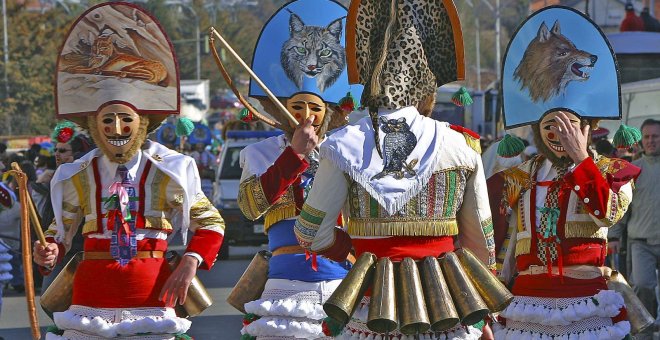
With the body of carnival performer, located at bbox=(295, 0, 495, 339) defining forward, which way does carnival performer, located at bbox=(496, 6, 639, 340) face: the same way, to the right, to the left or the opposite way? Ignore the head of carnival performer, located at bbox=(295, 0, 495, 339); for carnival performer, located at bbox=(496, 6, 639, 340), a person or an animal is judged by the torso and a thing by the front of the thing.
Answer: the opposite way

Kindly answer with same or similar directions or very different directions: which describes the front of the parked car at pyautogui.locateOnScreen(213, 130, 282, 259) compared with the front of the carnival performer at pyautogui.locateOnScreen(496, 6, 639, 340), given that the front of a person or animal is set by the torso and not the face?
same or similar directions

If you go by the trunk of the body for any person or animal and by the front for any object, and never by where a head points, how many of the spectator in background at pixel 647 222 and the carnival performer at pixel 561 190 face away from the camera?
0

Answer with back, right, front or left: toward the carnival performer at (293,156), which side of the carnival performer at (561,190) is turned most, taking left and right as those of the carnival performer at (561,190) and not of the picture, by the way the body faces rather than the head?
right

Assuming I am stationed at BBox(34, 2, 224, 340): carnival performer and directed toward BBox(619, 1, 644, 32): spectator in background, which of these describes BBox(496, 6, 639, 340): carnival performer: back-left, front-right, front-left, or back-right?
front-right

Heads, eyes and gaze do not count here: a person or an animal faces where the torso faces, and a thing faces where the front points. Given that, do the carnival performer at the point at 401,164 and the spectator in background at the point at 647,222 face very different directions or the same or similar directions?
very different directions

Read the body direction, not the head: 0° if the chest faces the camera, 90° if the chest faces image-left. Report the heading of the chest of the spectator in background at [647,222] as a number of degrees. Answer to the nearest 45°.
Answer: approximately 0°

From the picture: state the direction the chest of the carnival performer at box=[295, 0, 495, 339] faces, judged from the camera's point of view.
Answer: away from the camera

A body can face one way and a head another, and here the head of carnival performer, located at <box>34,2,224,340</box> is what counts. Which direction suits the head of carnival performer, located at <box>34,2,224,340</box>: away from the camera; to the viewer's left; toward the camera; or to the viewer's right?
toward the camera

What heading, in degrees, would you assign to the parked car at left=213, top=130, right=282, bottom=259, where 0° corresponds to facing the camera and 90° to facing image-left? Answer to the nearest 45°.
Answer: approximately 0°

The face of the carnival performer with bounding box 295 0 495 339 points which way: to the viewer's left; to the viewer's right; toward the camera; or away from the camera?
away from the camera

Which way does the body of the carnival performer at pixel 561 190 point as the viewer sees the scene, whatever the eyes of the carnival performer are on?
toward the camera

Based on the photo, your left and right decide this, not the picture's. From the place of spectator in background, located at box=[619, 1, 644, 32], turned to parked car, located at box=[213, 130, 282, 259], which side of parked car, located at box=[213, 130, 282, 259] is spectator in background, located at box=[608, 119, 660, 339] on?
left
